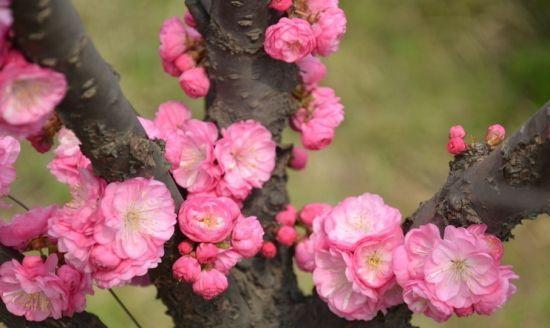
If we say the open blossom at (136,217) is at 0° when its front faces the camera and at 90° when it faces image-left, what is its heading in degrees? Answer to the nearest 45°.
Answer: approximately 0°

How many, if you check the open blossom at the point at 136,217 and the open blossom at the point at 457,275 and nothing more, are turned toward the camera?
2
